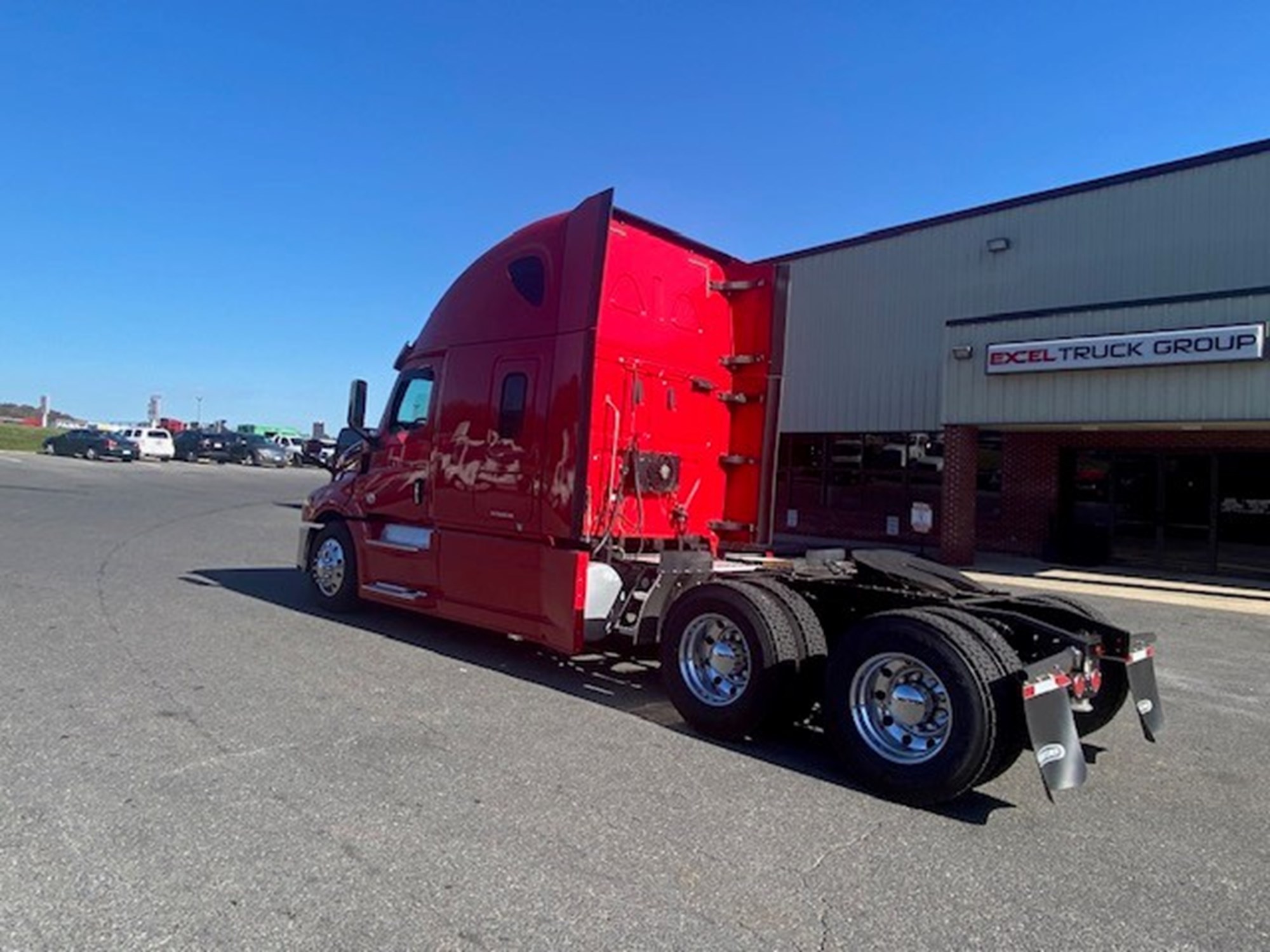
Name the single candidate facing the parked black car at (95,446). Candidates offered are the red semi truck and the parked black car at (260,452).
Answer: the red semi truck

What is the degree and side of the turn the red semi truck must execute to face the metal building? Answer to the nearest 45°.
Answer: approximately 90° to its right

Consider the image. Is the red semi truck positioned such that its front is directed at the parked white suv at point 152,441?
yes

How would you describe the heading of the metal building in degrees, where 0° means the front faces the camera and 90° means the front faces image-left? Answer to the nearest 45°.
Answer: approximately 45°

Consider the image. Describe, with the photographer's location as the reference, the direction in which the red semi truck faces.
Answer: facing away from the viewer and to the left of the viewer

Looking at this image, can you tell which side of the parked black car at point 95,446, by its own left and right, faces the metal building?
back

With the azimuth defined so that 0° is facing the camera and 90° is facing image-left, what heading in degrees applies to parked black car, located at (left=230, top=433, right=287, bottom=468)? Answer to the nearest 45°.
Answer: approximately 315°

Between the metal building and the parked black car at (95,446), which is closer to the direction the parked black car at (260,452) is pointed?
the metal building

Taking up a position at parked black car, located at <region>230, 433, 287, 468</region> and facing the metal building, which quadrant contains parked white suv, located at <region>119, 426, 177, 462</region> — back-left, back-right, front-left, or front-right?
back-right

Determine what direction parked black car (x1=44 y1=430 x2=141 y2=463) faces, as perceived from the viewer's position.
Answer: facing away from the viewer and to the left of the viewer

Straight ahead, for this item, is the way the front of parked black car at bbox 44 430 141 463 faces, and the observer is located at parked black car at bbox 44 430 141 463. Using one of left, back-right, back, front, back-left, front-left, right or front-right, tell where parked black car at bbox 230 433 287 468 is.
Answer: back-right
